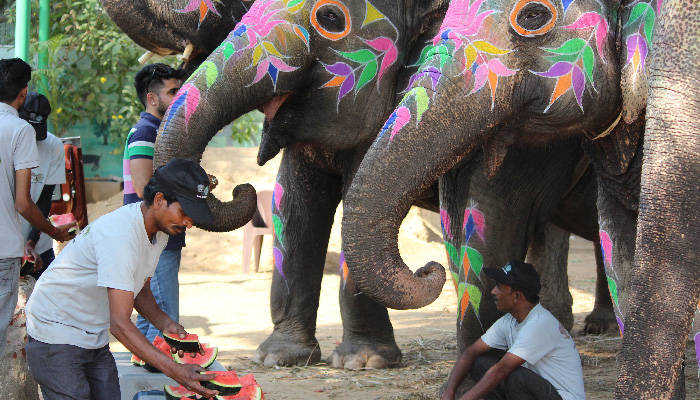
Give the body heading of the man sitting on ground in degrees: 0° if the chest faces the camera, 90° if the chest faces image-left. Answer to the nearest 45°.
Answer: approximately 90°

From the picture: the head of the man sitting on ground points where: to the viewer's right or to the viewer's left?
to the viewer's left
